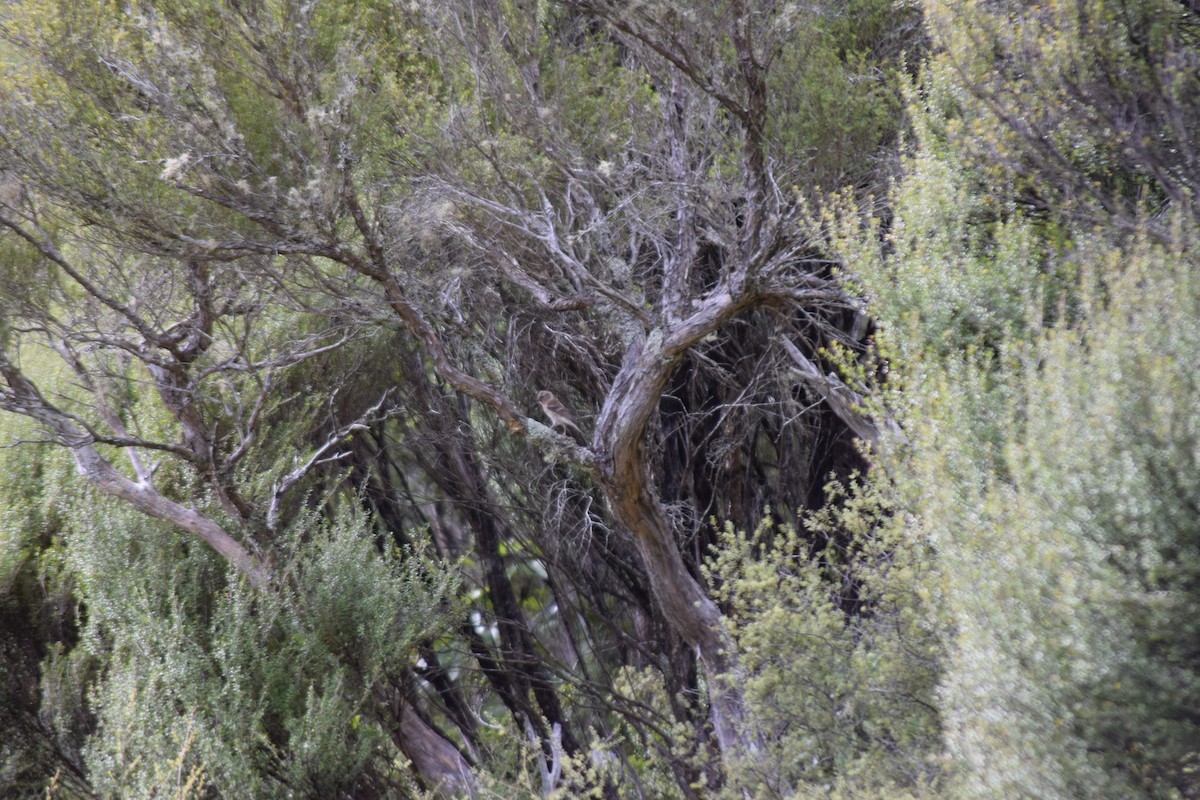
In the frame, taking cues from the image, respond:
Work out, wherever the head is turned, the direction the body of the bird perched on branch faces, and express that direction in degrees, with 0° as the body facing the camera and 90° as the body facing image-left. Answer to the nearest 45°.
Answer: approximately 90°
